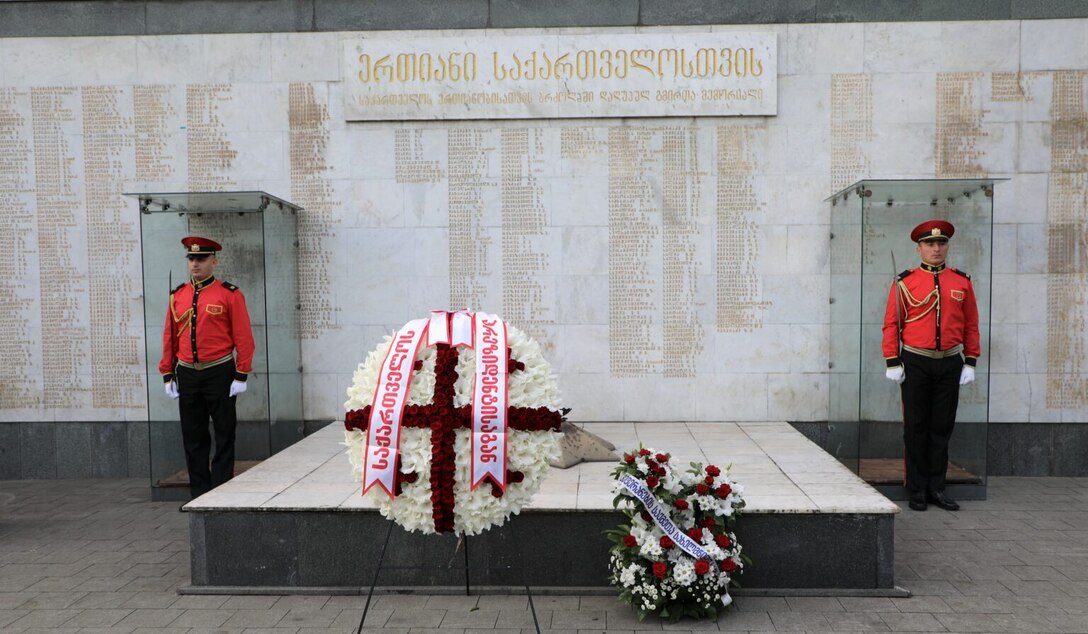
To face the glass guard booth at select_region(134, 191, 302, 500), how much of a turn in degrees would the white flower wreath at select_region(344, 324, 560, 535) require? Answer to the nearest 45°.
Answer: approximately 135° to its right

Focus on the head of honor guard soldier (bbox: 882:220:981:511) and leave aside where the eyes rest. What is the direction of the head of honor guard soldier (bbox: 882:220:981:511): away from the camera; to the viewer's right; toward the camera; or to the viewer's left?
toward the camera

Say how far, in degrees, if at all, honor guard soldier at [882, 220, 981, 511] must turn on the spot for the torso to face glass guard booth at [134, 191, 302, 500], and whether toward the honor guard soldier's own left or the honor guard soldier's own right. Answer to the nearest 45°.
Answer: approximately 90° to the honor guard soldier's own right

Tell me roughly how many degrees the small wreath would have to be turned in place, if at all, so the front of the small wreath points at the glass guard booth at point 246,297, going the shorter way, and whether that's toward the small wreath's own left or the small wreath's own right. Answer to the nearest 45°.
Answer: approximately 135° to the small wreath's own right

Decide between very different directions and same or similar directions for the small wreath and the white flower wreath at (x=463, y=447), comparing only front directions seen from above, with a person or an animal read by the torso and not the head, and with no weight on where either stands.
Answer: same or similar directions

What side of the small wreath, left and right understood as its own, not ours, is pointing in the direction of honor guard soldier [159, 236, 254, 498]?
right

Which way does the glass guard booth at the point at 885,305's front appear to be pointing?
toward the camera

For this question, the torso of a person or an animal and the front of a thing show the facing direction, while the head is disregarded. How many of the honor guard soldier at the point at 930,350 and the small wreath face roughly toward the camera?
2

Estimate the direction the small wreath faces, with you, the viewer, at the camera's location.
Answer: facing the viewer

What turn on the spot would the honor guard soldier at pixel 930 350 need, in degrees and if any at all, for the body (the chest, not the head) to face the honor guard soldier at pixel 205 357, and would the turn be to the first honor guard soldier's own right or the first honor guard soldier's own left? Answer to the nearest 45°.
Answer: approximately 45° to the first honor guard soldier's own right

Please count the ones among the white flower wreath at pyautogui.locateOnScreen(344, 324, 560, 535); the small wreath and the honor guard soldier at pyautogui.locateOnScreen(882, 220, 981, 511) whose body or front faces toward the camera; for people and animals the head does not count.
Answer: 3

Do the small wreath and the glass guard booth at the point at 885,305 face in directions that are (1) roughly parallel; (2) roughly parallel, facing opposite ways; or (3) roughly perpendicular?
roughly parallel

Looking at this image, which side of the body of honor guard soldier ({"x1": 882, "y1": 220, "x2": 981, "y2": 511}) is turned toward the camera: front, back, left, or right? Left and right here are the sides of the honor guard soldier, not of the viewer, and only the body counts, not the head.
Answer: front
